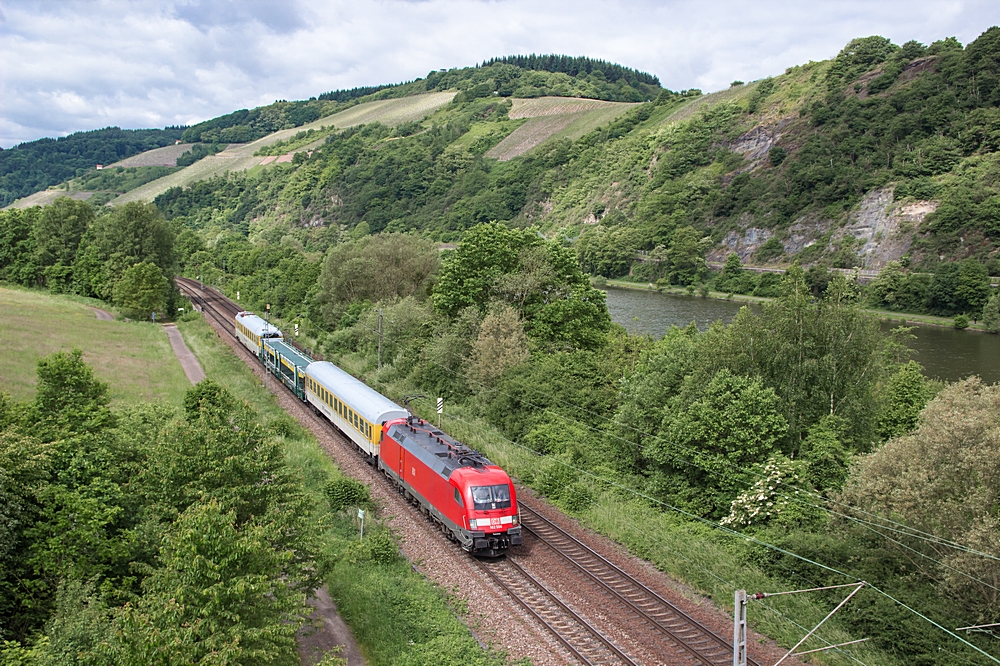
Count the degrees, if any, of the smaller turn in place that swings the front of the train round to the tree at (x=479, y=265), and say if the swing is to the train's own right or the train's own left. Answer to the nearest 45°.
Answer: approximately 135° to the train's own left

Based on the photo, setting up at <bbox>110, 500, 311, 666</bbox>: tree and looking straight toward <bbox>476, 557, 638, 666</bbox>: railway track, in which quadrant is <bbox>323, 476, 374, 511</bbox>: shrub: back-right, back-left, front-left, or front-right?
front-left

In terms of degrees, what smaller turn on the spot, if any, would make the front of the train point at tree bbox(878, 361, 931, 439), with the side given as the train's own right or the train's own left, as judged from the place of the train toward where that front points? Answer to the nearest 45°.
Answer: approximately 45° to the train's own left

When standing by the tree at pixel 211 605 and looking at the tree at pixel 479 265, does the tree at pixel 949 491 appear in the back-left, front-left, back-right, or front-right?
front-right

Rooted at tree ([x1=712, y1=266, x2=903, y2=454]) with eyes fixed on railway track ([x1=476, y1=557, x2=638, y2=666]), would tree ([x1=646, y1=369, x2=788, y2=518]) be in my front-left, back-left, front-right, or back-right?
front-right

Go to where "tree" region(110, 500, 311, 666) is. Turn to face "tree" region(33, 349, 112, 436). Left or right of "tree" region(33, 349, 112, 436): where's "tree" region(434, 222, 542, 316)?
right

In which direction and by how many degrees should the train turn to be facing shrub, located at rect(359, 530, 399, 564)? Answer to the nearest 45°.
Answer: approximately 90° to its right

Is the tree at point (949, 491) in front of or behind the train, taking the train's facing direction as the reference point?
in front

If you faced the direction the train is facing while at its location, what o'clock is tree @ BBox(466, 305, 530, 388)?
The tree is roughly at 8 o'clock from the train.
